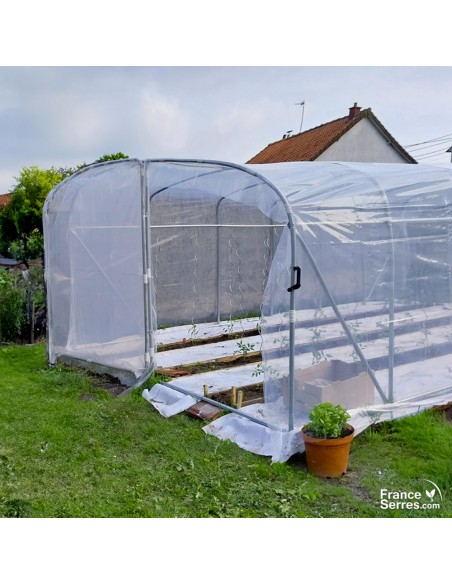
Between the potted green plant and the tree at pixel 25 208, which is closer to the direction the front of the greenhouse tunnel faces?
the potted green plant

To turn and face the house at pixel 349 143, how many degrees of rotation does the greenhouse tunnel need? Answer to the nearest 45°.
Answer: approximately 135° to its right

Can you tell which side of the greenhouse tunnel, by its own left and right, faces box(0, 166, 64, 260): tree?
right

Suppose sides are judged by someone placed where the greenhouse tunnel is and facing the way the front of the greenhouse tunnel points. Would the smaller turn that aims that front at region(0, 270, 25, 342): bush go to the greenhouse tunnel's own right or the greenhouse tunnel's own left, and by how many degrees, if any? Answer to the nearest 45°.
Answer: approximately 90° to the greenhouse tunnel's own right

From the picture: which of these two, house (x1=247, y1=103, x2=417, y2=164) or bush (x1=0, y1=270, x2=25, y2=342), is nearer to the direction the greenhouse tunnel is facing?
the bush

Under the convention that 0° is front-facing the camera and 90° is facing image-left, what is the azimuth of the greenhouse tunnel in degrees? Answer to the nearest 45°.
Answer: approximately 45°

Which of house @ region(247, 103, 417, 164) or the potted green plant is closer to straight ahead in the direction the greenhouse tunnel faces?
the potted green plant

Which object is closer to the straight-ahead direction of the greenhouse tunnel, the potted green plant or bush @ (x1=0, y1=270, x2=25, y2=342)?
the potted green plant
